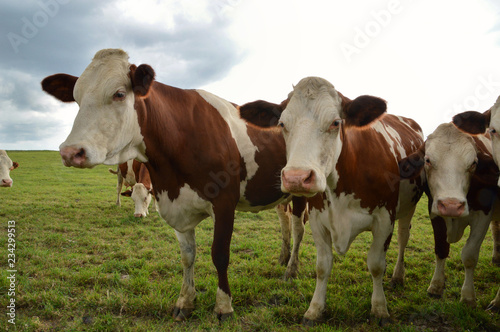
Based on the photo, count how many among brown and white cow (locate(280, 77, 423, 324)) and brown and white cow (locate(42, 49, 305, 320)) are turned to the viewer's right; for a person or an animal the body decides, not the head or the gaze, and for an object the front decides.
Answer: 0

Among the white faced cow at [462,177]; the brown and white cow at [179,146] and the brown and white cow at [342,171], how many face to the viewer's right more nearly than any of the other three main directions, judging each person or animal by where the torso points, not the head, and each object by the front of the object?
0

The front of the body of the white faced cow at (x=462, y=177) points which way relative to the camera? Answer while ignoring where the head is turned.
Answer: toward the camera

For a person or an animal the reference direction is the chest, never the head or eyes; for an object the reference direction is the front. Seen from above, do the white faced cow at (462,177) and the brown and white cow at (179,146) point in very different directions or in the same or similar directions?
same or similar directions

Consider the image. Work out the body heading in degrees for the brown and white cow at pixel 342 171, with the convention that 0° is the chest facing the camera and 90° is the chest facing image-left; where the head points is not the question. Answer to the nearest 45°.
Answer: approximately 45°

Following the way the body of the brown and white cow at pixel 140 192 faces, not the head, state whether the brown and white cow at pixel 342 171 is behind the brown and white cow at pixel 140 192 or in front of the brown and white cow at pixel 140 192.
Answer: in front

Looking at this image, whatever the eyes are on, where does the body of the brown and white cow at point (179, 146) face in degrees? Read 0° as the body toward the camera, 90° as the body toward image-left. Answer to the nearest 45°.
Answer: approximately 45°

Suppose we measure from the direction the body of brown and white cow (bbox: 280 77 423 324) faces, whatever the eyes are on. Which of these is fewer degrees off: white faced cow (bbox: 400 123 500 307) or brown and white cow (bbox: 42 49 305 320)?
the brown and white cow

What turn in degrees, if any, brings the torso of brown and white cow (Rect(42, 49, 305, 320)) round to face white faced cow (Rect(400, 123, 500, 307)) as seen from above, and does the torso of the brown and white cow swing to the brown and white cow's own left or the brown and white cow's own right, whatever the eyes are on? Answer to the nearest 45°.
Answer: approximately 135° to the brown and white cow's own left

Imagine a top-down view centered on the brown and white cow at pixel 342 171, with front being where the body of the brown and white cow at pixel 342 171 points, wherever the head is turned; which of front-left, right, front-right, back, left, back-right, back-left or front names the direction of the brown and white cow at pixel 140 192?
right
